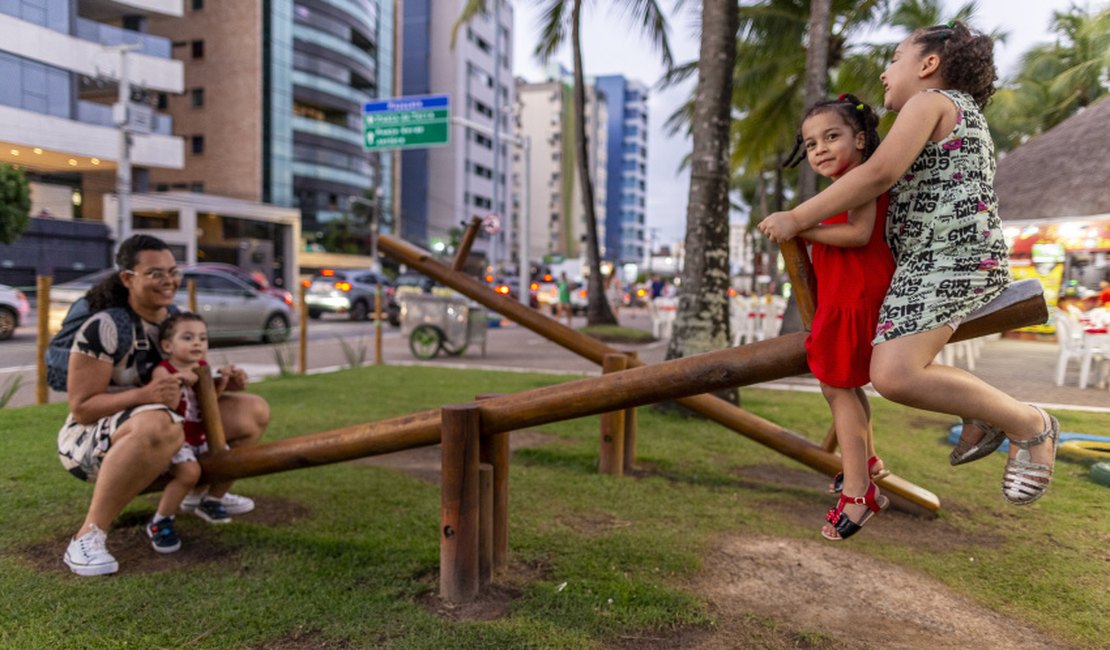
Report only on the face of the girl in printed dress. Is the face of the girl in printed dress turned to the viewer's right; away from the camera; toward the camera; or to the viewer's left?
to the viewer's left

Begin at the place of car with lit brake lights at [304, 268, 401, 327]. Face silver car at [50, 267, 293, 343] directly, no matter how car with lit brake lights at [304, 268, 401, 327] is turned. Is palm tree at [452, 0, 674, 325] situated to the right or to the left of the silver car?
left

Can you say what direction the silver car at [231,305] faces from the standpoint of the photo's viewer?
facing to the right of the viewer

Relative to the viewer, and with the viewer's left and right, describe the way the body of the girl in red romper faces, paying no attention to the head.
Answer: facing the viewer and to the left of the viewer

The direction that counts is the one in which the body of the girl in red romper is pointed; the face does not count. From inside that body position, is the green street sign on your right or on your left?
on your right

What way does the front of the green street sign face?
toward the camera

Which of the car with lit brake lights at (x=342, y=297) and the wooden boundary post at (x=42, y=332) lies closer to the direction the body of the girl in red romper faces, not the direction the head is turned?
the wooden boundary post

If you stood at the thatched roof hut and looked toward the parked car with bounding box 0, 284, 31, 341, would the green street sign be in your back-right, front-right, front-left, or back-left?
front-right

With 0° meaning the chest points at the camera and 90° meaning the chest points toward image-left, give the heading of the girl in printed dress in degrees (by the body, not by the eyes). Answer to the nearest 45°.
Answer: approximately 90°

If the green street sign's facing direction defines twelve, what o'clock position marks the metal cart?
The metal cart is roughly at 12 o'clock from the green street sign.

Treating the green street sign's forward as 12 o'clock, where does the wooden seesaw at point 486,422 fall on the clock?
The wooden seesaw is roughly at 12 o'clock from the green street sign.

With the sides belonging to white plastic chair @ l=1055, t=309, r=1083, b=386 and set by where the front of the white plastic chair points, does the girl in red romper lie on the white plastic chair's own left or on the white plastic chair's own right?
on the white plastic chair's own right
